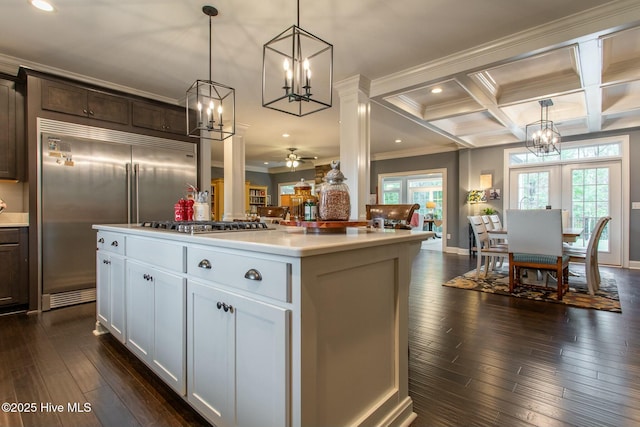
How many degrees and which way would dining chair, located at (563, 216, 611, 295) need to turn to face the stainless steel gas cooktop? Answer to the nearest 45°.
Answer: approximately 90° to its left

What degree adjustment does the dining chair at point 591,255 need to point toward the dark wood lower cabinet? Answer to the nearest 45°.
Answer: approximately 45° to its left

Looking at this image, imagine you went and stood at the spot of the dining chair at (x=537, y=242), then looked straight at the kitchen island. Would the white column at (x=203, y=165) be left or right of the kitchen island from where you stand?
right

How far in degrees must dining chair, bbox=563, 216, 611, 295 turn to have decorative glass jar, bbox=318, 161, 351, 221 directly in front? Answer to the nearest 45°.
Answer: approximately 90° to its left

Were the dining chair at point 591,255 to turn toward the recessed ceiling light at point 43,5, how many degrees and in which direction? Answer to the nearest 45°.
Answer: approximately 45° to its left

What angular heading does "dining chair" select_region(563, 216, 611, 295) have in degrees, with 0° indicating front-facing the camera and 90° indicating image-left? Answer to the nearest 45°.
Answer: approximately 90°

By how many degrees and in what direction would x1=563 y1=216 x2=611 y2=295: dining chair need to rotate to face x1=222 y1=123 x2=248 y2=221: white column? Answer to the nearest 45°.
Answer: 0° — it already faces it

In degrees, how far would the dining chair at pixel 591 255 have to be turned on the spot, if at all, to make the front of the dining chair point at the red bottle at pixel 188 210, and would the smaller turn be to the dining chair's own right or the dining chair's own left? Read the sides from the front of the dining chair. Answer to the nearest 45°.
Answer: approximately 45° to the dining chair's own left

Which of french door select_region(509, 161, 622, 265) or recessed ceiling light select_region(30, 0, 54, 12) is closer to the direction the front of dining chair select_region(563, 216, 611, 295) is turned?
the recessed ceiling light

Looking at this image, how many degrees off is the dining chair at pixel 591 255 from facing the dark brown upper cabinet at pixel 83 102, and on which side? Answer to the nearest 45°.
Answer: approximately 45° to its left
